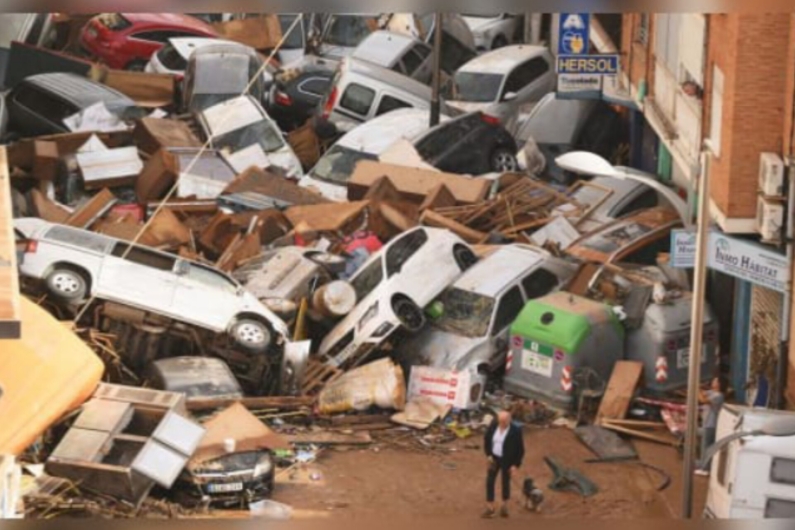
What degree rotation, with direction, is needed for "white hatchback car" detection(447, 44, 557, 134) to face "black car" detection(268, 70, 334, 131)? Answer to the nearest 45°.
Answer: approximately 45° to its right

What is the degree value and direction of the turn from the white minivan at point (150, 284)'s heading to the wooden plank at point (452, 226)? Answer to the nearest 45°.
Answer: approximately 45° to its left

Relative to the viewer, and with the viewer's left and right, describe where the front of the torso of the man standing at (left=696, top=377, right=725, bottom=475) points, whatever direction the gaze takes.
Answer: facing to the left of the viewer

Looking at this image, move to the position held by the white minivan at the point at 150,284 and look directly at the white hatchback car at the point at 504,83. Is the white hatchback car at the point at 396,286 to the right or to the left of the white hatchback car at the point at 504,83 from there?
right

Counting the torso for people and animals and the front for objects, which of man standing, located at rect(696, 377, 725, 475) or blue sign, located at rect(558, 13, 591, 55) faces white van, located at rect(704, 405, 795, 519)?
the blue sign

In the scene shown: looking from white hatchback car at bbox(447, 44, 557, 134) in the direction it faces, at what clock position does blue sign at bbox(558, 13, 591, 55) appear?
The blue sign is roughly at 10 o'clock from the white hatchback car.

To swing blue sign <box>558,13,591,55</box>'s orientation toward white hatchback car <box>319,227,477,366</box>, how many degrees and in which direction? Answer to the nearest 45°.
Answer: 0° — it already faces it

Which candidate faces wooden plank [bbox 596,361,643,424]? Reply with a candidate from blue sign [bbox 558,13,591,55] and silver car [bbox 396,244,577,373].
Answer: the blue sign

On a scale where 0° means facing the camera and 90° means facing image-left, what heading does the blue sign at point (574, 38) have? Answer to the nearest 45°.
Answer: approximately 0°

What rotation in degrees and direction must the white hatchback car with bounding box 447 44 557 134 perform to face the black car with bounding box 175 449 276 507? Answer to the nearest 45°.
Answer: approximately 45° to its left

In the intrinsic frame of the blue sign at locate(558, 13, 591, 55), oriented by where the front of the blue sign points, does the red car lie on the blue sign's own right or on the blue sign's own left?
on the blue sign's own right

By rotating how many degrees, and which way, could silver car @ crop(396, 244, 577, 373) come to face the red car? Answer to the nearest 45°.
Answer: approximately 90° to its right
